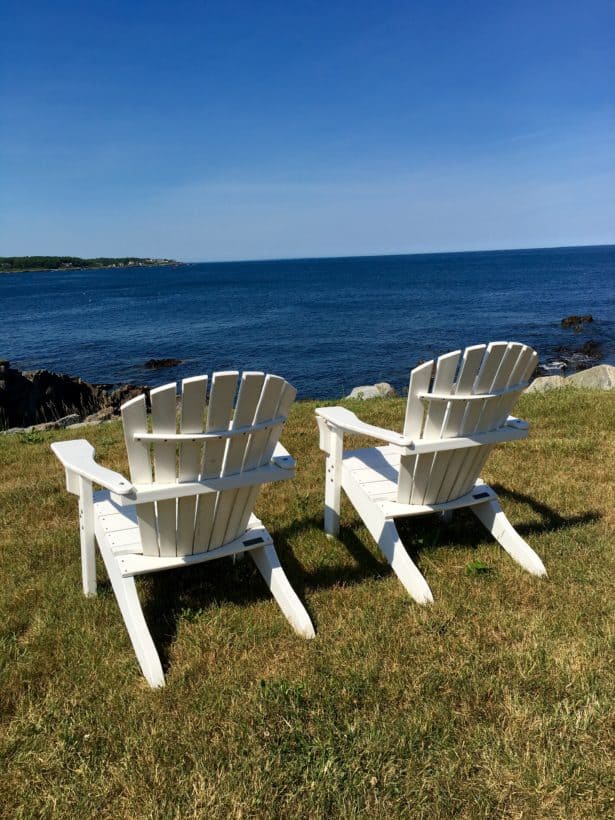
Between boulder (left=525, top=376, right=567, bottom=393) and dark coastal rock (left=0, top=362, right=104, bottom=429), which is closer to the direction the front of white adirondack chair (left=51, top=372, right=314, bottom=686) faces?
the dark coastal rock

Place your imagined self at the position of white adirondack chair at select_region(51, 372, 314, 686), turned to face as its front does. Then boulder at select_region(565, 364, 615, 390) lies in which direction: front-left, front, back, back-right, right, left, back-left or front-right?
right

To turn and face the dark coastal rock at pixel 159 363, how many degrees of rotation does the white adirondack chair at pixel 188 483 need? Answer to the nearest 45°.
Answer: approximately 45° to its right

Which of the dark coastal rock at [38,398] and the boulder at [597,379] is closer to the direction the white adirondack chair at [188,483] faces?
the dark coastal rock

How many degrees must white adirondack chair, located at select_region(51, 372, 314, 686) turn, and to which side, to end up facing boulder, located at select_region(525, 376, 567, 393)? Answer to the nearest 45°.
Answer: approximately 90° to its right

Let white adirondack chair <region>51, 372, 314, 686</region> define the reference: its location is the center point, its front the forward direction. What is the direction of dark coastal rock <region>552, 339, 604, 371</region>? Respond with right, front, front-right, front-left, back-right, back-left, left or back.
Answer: right

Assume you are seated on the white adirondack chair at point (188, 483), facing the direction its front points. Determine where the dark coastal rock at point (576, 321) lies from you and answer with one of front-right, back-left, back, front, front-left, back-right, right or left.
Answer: right

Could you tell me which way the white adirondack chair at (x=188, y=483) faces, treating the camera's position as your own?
facing away from the viewer and to the left of the viewer
